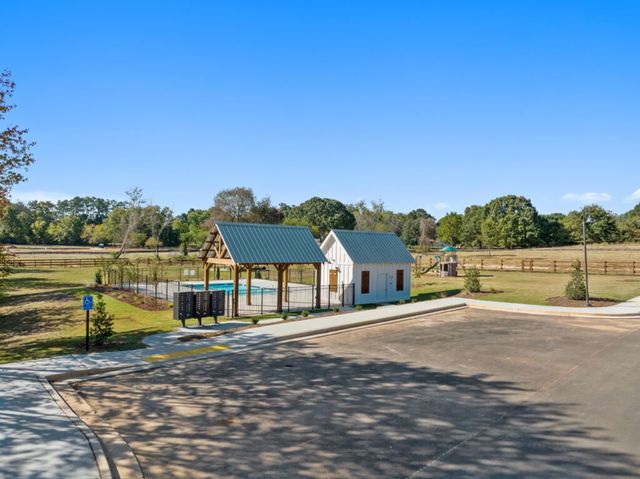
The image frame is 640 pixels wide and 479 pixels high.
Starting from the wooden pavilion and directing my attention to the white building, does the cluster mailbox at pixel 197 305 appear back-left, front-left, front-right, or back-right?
back-right

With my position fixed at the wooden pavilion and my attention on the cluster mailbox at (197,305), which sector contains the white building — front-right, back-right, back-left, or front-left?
back-left

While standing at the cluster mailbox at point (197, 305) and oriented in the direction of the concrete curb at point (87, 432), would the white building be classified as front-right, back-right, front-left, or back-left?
back-left
